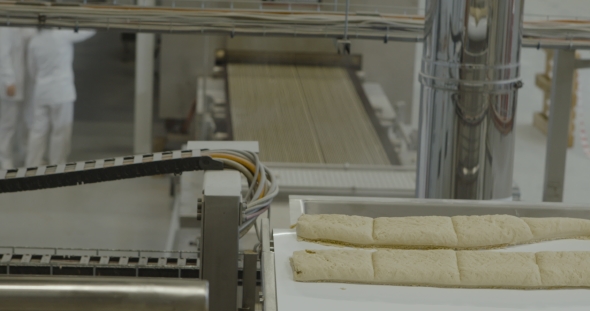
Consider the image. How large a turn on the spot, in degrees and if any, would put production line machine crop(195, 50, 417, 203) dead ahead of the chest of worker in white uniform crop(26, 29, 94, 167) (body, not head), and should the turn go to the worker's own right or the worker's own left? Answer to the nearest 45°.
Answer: approximately 90° to the worker's own right

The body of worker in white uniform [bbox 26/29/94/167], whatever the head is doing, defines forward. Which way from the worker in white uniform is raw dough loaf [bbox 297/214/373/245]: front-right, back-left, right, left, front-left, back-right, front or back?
back-right

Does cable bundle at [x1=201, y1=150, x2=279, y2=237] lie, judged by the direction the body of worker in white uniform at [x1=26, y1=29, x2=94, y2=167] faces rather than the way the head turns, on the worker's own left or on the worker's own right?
on the worker's own right

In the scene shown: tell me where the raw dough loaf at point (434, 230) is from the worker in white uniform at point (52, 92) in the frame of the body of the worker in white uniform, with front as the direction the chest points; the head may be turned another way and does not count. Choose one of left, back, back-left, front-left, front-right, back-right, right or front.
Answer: back-right

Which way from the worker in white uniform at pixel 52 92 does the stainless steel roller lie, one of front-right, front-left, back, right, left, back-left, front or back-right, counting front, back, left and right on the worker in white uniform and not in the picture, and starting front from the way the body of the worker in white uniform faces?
back-right

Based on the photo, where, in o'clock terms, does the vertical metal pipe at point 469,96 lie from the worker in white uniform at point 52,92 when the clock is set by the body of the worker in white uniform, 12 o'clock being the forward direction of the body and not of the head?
The vertical metal pipe is roughly at 4 o'clock from the worker in white uniform.

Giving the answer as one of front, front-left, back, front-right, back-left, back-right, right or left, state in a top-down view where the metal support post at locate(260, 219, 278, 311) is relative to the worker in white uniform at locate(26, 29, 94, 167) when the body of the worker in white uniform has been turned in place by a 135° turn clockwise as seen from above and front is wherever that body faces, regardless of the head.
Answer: front

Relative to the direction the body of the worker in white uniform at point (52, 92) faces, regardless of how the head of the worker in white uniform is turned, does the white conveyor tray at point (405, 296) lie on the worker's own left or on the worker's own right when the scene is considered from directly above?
on the worker's own right

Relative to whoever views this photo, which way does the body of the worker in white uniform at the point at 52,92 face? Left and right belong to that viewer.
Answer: facing away from the viewer and to the right of the viewer

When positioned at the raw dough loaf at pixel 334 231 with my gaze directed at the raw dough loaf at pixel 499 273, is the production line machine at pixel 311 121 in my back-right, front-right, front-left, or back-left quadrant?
back-left

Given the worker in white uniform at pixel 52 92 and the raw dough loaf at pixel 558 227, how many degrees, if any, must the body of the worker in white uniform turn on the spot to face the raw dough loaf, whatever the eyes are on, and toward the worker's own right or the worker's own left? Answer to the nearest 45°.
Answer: approximately 135° to the worker's own right

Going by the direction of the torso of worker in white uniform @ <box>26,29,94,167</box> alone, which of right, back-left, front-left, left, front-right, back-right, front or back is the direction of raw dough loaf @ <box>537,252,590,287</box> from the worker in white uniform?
back-right
